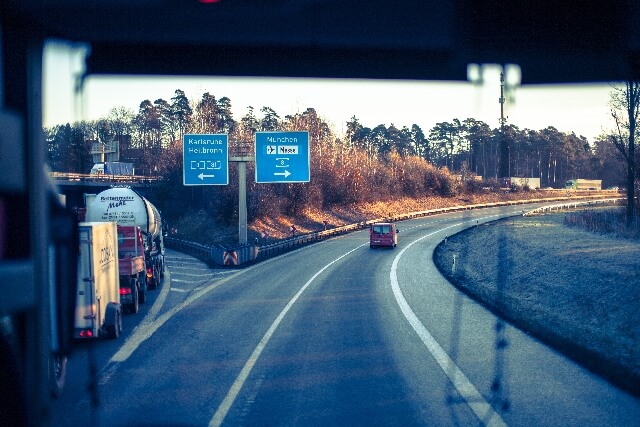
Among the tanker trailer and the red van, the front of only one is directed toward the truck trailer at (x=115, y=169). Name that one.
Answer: the tanker trailer

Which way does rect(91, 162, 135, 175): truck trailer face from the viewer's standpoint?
to the viewer's left

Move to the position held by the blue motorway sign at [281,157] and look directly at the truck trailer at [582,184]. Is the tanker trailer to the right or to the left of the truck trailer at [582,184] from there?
right

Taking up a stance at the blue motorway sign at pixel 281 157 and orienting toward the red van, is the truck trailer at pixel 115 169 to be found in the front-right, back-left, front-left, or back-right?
back-left

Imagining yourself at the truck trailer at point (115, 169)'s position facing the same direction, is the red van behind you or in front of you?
behind

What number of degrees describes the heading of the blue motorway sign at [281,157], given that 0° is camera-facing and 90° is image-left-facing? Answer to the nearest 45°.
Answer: approximately 0°

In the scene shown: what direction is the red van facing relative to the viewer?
away from the camera

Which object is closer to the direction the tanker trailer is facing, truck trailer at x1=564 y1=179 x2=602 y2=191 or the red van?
the red van

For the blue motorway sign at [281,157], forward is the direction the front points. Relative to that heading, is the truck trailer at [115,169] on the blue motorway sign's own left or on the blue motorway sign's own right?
on the blue motorway sign's own right
